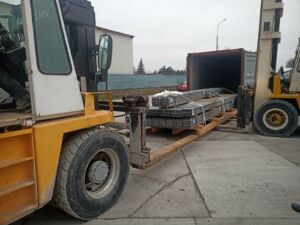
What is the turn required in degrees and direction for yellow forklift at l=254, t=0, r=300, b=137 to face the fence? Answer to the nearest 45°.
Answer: approximately 45° to its right

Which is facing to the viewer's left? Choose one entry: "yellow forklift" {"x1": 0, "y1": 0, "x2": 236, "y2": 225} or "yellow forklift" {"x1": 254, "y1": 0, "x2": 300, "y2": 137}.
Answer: "yellow forklift" {"x1": 254, "y1": 0, "x2": 300, "y2": 137}

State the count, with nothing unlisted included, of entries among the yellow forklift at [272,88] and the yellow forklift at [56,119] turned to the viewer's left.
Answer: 1

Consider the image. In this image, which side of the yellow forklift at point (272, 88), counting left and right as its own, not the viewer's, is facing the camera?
left

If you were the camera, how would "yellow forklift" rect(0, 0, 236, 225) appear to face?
facing away from the viewer and to the right of the viewer
